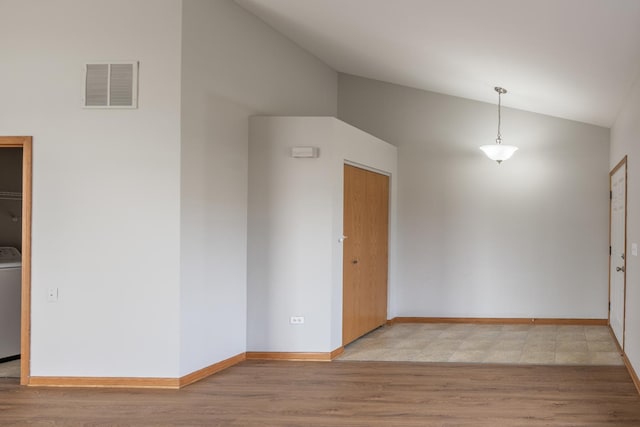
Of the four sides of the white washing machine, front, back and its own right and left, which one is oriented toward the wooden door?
left

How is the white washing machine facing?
toward the camera

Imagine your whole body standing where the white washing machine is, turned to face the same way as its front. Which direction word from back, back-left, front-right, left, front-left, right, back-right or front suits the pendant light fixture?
left
